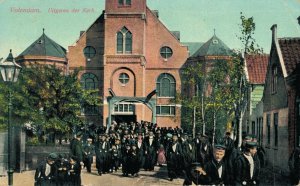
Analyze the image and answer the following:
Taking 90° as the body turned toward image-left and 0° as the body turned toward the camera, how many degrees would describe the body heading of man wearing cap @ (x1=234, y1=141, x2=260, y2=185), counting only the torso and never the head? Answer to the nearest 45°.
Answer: approximately 315°

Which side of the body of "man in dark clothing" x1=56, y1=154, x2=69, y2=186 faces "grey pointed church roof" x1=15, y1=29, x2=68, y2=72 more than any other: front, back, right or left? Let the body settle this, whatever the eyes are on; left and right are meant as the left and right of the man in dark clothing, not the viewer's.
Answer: back

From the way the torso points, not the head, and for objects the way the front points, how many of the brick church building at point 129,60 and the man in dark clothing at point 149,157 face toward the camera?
2

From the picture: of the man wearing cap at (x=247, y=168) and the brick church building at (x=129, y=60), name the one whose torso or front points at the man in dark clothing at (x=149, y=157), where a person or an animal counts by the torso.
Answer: the brick church building

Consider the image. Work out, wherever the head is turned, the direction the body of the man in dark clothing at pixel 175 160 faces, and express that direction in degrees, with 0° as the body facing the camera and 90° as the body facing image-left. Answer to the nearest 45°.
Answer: approximately 0°

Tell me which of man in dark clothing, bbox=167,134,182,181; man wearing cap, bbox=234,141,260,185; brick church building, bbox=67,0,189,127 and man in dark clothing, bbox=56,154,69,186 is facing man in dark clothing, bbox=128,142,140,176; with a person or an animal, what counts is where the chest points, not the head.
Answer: the brick church building

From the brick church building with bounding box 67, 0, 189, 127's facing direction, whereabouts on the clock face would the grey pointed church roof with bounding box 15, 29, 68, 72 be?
The grey pointed church roof is roughly at 3 o'clock from the brick church building.

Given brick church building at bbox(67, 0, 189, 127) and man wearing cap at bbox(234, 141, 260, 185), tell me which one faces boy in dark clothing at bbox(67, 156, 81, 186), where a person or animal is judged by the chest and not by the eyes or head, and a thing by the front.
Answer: the brick church building

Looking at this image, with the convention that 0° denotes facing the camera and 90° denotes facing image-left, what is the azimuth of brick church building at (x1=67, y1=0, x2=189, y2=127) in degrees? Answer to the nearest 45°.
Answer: approximately 0°
